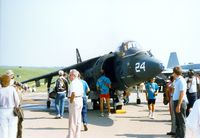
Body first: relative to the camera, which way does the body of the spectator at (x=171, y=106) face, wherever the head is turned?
to the viewer's left

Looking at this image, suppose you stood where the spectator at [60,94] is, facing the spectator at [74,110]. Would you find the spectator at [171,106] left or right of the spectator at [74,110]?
left

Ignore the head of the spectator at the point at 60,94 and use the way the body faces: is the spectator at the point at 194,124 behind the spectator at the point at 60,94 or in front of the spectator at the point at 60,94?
behind

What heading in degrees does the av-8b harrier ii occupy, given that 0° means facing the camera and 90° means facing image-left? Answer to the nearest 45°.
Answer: approximately 315°

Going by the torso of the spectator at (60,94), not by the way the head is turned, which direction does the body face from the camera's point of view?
away from the camera

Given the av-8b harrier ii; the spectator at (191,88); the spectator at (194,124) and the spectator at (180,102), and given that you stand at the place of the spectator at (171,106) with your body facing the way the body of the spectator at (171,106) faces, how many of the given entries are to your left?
2

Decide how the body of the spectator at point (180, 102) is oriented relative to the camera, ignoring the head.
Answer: to the viewer's left

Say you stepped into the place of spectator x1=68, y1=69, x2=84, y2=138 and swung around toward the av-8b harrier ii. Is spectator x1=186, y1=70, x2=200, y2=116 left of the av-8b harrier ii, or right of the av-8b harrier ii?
right
